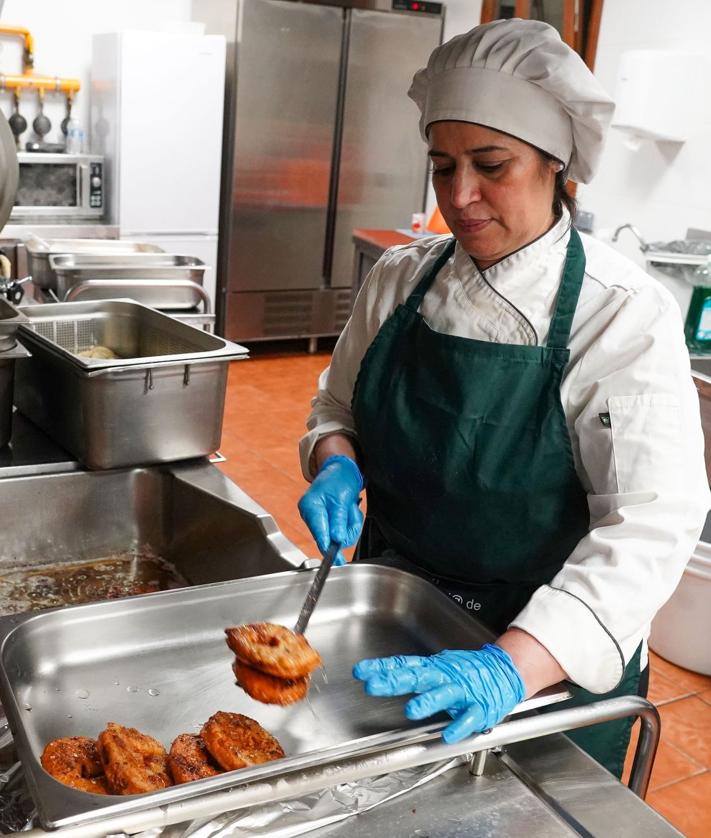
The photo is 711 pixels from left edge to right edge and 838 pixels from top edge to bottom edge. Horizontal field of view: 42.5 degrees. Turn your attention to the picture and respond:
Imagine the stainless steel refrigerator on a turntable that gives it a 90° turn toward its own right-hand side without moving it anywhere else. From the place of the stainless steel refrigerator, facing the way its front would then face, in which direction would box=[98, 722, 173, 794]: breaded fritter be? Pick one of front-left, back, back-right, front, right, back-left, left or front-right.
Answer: left

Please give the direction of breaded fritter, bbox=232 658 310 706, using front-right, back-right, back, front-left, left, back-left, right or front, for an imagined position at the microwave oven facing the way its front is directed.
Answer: front

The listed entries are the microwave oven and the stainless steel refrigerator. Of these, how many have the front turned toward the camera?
2

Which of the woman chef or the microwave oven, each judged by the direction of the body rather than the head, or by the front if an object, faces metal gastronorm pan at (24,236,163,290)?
the microwave oven

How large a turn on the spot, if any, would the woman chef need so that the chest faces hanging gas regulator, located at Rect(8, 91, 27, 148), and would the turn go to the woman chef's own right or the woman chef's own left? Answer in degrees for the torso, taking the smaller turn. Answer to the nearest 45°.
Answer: approximately 90° to the woman chef's own right

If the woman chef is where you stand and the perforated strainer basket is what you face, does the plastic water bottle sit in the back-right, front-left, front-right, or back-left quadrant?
front-right

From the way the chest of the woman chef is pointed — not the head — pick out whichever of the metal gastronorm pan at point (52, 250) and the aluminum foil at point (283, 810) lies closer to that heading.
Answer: the aluminum foil

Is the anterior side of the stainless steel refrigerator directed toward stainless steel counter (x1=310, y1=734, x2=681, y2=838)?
yes

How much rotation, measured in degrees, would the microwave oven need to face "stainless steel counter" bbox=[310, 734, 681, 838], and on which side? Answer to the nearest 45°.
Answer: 0° — it already faces it

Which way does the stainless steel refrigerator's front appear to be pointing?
toward the camera

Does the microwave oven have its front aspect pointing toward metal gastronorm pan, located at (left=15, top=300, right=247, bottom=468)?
yes

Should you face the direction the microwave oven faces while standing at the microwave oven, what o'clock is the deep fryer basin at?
The deep fryer basin is roughly at 12 o'clock from the microwave oven.

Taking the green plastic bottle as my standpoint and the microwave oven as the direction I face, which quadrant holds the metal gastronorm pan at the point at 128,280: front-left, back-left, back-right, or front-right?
front-left

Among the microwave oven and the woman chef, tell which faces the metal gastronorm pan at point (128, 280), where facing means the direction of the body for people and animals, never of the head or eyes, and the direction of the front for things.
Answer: the microwave oven

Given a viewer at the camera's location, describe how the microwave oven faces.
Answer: facing the viewer
